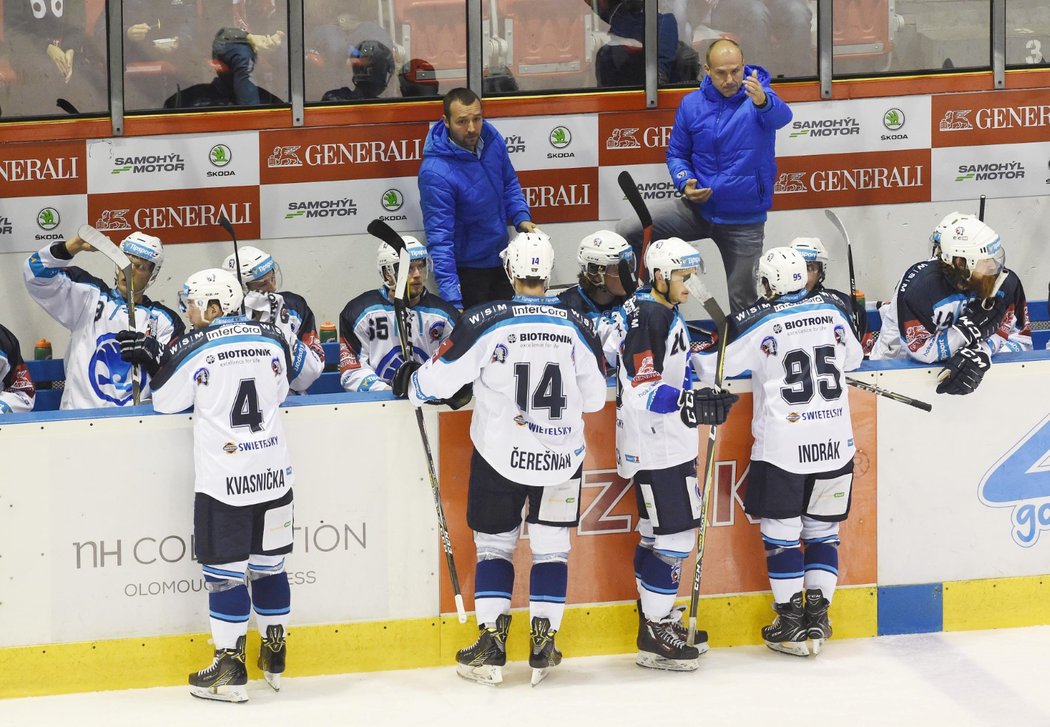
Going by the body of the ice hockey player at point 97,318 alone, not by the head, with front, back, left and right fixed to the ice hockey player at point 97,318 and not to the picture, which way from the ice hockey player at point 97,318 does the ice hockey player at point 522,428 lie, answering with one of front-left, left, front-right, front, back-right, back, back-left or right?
front-left

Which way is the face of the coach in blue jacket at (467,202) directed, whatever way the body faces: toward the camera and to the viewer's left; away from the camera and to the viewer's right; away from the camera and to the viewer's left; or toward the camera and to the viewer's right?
toward the camera and to the viewer's right

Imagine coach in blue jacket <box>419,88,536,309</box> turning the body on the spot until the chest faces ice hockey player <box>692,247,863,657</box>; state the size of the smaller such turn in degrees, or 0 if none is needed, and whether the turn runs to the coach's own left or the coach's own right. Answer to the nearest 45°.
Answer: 0° — they already face them

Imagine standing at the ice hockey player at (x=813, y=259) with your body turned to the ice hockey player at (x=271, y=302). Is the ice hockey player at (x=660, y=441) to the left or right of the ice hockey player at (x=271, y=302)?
left

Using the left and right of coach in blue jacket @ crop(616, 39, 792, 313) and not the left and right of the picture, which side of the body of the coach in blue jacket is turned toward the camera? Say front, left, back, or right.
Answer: front

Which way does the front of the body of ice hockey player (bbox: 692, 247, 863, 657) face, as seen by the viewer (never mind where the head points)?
away from the camera

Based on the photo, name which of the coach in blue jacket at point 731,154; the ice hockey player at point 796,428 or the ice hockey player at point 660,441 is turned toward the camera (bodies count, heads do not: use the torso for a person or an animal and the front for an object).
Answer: the coach in blue jacket

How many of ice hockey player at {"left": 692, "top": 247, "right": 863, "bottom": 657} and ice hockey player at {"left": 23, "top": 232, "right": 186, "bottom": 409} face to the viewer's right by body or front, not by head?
0

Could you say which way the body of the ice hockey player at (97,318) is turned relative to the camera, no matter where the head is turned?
toward the camera

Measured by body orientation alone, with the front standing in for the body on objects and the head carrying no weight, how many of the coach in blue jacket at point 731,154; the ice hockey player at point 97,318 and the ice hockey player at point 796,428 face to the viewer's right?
0
